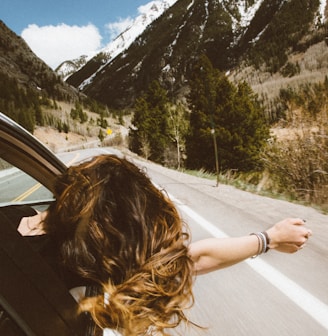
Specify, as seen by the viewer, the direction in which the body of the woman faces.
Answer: away from the camera
